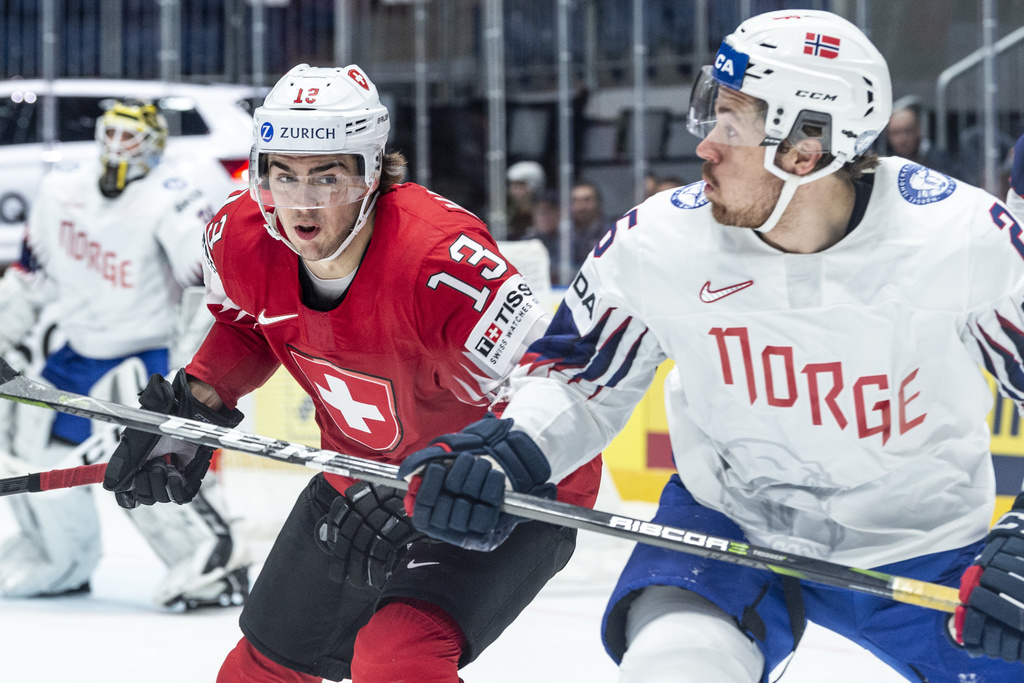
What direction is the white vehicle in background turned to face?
to the viewer's left

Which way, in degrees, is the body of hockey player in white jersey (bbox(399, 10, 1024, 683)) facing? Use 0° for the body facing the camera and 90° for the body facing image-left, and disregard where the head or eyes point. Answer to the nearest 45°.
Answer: approximately 0°

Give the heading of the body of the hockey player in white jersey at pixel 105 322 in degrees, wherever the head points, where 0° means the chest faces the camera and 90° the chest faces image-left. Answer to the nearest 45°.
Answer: approximately 45°

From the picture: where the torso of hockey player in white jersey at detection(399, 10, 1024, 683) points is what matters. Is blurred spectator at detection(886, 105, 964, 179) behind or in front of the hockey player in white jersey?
behind

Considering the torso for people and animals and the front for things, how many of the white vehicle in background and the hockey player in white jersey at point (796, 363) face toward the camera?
1

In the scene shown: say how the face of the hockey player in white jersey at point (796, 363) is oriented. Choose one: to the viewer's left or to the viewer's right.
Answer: to the viewer's left

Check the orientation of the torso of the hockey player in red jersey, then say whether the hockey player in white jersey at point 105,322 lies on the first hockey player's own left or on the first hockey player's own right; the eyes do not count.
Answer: on the first hockey player's own right

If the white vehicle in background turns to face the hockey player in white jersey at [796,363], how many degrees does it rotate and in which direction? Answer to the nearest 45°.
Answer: approximately 90° to its left
